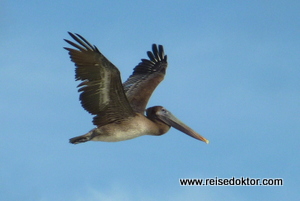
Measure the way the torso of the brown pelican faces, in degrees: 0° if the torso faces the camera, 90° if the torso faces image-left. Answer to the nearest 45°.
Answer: approximately 270°
